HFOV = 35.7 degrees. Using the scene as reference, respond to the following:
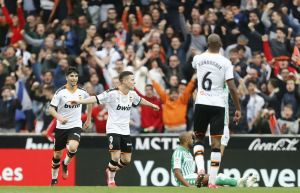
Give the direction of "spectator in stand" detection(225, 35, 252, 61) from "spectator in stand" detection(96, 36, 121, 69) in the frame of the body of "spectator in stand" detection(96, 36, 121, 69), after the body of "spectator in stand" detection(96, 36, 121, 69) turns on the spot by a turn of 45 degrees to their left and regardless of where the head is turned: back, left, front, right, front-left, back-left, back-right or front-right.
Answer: front-left

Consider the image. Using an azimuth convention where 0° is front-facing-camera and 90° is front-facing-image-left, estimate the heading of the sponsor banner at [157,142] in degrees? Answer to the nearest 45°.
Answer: approximately 0°

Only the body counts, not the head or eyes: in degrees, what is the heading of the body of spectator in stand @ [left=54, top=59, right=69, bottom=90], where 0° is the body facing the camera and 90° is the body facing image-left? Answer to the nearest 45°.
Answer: approximately 315°

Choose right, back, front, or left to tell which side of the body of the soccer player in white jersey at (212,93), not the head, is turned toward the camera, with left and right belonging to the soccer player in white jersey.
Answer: back

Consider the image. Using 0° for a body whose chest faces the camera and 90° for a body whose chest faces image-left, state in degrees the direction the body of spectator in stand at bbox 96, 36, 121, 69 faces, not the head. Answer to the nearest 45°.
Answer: approximately 0°

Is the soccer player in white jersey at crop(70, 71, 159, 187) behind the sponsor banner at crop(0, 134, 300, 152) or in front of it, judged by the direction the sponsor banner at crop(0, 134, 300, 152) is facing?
in front
